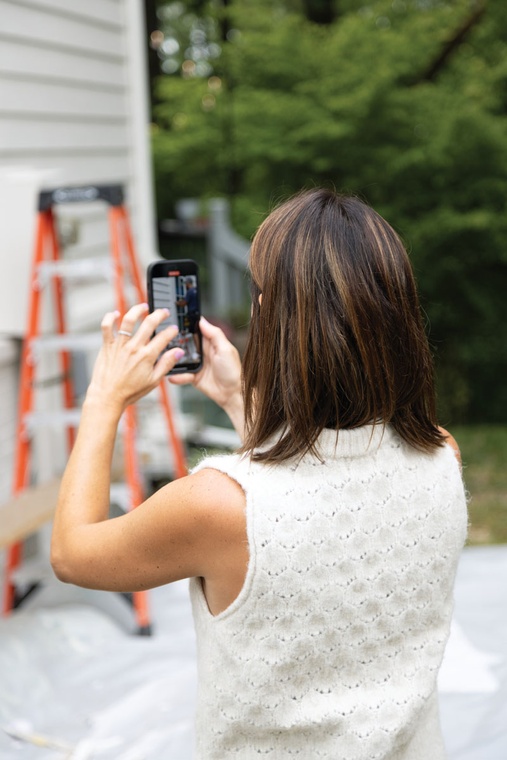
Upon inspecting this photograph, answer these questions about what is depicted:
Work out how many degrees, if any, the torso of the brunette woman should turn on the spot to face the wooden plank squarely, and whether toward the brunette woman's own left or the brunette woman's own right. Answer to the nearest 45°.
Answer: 0° — they already face it

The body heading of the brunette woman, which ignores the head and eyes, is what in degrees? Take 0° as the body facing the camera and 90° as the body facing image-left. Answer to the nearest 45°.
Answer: approximately 135°

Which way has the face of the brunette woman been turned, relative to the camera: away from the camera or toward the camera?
away from the camera
